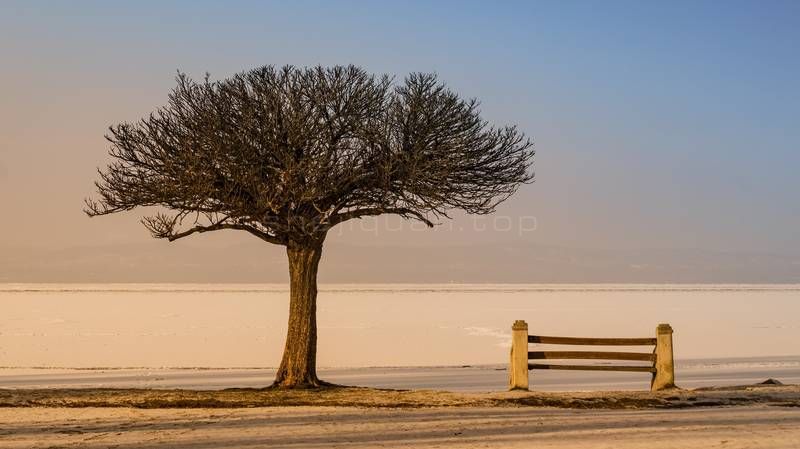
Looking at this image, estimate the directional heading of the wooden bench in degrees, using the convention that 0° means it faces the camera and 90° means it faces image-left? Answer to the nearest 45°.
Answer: approximately 180°
